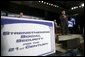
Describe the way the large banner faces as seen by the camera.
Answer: facing the viewer and to the right of the viewer
